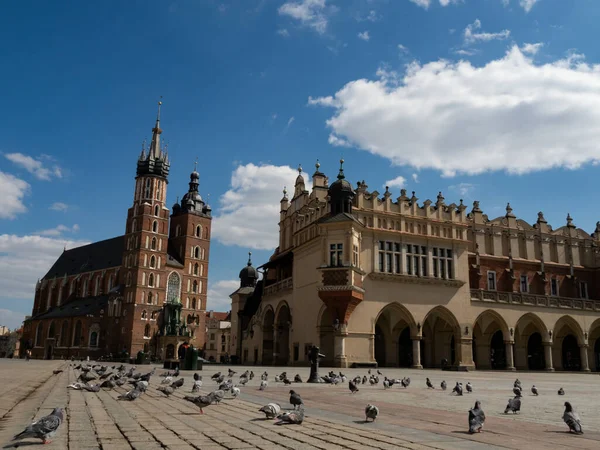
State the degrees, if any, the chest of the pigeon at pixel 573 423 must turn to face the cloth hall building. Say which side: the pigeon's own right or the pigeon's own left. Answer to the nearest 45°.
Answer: approximately 45° to the pigeon's own right

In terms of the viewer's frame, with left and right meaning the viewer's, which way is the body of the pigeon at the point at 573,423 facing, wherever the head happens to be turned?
facing away from the viewer and to the left of the viewer

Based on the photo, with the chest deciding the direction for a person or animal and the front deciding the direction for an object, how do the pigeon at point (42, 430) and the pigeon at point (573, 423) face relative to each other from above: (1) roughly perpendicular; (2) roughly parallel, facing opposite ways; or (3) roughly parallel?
roughly perpendicular

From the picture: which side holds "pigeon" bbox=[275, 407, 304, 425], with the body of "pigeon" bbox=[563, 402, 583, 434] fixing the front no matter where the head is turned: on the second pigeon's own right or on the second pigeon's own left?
on the second pigeon's own left
